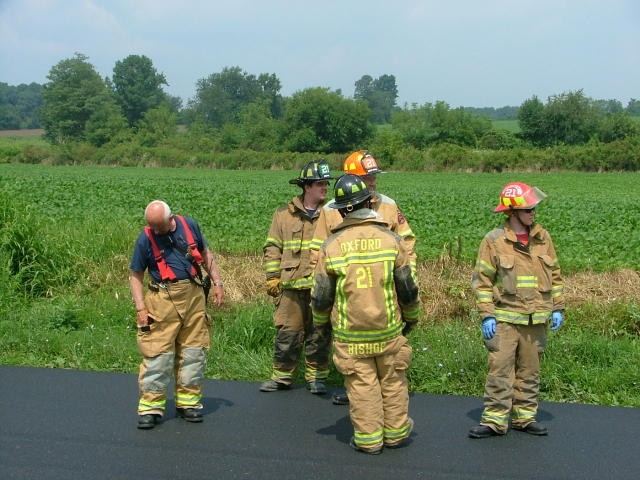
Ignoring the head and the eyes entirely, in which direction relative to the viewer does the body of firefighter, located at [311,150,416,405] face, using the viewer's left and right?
facing the viewer

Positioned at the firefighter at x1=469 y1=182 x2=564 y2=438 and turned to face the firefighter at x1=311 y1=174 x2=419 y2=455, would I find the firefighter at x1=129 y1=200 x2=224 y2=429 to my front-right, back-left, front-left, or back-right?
front-right

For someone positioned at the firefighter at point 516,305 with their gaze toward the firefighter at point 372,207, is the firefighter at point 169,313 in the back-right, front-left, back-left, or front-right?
front-left

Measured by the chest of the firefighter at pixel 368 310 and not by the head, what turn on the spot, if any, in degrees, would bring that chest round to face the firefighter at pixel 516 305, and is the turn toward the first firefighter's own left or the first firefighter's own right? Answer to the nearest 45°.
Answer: approximately 45° to the first firefighter's own right

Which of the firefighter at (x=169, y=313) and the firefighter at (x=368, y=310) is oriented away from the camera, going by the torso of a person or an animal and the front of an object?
the firefighter at (x=368, y=310)

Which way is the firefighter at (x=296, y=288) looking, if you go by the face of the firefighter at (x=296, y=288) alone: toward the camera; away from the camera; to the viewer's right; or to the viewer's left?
to the viewer's right

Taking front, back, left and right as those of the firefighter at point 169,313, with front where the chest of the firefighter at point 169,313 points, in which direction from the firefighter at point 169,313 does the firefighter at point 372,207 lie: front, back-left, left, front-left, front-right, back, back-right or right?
left

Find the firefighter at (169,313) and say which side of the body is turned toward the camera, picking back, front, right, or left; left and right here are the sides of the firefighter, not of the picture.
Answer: front

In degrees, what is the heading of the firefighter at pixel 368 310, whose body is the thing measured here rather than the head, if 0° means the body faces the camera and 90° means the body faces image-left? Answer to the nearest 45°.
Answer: approximately 180°

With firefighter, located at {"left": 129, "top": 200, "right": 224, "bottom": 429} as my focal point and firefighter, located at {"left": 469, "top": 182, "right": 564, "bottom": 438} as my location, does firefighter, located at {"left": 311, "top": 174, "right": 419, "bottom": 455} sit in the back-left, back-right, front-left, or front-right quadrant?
front-left

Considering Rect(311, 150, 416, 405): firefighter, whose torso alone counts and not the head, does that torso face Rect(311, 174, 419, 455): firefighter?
yes

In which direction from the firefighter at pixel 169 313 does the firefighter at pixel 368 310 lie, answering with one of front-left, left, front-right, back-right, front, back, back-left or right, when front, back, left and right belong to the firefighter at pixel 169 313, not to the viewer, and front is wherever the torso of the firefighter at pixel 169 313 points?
front-left

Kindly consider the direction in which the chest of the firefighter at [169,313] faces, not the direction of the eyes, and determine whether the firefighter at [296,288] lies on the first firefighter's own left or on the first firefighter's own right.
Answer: on the first firefighter's own left

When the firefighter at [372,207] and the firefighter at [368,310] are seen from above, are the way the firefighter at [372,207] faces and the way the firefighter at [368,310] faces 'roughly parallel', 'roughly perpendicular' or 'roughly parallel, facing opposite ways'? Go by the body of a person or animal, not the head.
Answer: roughly parallel, facing opposite ways

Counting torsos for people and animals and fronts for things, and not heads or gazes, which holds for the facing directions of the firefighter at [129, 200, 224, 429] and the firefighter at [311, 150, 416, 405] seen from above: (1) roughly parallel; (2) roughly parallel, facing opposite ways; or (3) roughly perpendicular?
roughly parallel

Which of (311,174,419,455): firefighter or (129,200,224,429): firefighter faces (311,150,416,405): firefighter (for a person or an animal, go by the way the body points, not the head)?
(311,174,419,455): firefighter
